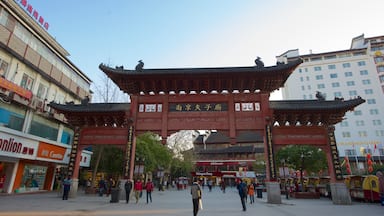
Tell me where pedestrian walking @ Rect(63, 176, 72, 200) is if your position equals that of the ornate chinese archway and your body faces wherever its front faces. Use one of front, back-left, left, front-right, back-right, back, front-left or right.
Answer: right

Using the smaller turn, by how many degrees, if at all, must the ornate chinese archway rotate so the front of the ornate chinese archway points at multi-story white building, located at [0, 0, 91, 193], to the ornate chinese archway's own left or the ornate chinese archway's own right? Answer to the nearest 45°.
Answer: approximately 90° to the ornate chinese archway's own right

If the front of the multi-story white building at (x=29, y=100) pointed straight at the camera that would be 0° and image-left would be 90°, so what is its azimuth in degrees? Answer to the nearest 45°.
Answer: approximately 315°

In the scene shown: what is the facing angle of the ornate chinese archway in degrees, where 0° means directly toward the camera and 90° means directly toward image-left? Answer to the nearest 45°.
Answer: approximately 0°

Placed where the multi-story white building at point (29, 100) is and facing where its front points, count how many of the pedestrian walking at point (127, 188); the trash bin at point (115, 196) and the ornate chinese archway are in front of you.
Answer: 3

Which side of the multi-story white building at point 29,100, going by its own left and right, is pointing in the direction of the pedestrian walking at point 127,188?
front

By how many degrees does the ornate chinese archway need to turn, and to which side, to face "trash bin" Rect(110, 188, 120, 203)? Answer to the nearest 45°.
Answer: approximately 90° to its right
